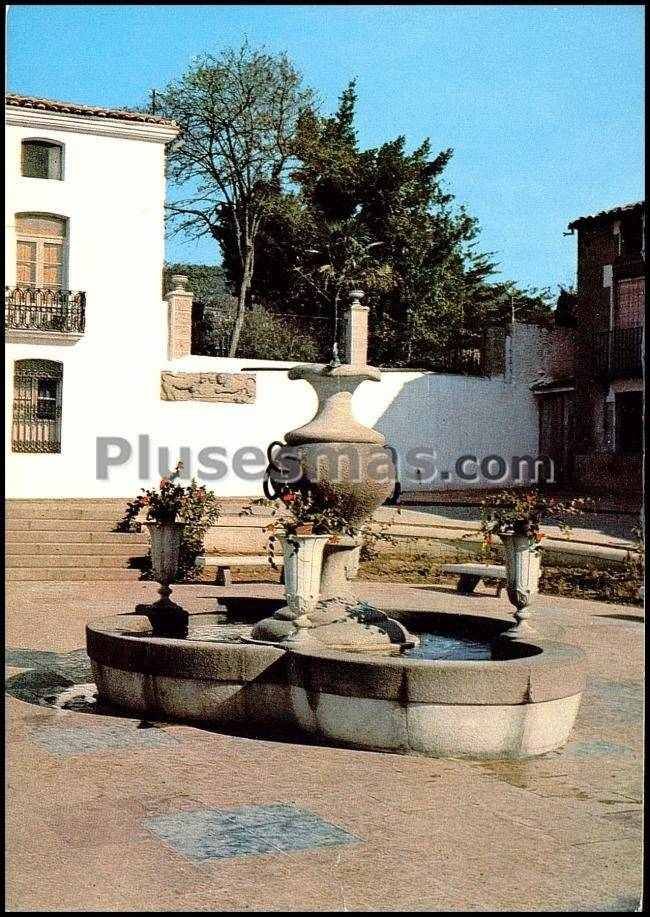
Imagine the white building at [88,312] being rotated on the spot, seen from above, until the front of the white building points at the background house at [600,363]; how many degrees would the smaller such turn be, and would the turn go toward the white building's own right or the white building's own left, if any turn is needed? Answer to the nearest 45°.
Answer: approximately 135° to the white building's own left

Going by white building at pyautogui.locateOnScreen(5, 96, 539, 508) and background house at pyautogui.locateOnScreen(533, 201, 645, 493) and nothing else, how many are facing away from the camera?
0

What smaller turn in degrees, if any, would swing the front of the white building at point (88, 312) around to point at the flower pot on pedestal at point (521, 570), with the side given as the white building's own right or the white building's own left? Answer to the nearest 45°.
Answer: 0° — it already faces it

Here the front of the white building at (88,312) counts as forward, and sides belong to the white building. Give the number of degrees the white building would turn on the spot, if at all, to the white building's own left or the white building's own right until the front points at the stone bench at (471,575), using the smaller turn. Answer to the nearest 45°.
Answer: approximately 45° to the white building's own left

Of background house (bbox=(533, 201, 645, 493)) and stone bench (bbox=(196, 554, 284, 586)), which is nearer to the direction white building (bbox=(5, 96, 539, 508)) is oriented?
the stone bench

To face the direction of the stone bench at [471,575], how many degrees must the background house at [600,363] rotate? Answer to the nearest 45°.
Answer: approximately 45° to its left

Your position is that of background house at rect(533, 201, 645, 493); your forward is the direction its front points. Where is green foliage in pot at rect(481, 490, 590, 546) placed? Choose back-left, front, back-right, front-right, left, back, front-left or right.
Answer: front-left

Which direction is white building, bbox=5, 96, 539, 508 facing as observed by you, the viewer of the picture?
facing the viewer

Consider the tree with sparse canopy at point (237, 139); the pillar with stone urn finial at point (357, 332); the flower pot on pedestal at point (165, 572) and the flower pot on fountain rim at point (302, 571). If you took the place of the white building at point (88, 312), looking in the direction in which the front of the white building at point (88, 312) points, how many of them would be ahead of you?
2

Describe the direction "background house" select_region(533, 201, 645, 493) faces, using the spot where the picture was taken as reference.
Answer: facing the viewer and to the left of the viewer

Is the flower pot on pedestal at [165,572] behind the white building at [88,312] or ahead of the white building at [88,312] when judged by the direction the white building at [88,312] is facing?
ahead

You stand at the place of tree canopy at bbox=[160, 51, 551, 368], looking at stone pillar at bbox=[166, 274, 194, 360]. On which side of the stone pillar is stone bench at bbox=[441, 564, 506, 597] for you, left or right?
left
